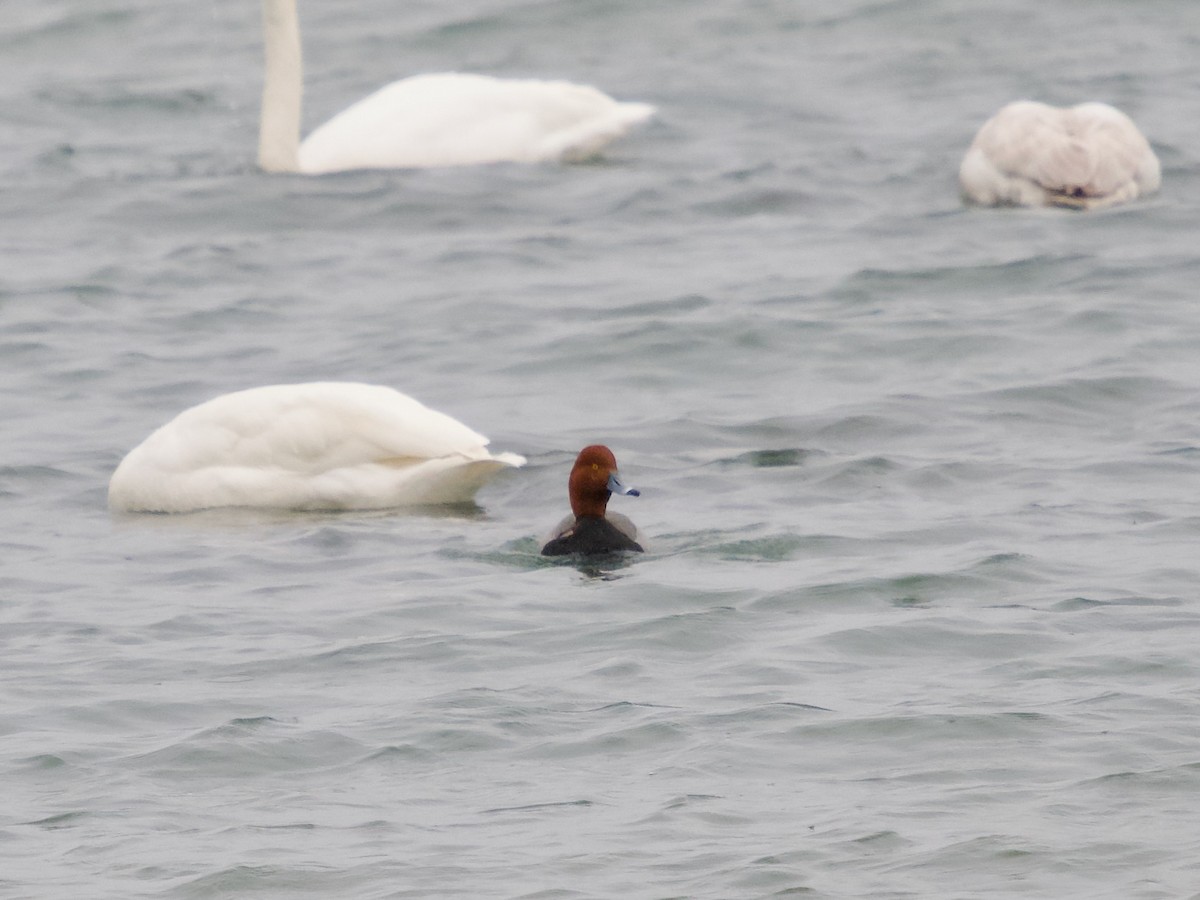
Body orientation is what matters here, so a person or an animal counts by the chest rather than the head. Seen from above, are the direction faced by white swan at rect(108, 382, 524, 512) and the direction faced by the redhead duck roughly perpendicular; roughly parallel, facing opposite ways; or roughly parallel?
roughly perpendicular

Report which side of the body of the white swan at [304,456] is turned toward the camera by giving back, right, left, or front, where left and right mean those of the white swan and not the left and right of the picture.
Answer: left

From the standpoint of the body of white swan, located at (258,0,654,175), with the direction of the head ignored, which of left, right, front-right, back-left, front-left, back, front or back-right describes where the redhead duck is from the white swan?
left

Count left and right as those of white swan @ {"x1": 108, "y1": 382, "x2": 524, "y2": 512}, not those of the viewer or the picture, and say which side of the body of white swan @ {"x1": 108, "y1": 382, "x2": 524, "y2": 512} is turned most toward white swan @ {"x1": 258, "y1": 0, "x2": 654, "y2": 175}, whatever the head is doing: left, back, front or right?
right

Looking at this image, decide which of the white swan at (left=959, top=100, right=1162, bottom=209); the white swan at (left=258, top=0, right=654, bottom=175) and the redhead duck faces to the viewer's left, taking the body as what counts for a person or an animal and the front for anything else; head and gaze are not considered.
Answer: the white swan at (left=258, top=0, right=654, bottom=175)

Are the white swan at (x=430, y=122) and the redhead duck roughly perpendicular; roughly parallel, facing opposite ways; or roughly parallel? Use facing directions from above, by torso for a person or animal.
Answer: roughly perpendicular

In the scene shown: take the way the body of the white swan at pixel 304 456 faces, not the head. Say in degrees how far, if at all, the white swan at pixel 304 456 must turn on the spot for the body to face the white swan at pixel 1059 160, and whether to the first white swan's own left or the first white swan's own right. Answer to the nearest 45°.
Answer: approximately 135° to the first white swan's own right

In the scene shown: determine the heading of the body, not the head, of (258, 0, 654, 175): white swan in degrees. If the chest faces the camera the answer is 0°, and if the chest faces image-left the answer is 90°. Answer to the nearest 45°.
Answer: approximately 90°

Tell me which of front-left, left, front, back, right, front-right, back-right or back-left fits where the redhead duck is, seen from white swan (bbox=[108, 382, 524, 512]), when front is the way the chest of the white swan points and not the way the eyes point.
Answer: back-left

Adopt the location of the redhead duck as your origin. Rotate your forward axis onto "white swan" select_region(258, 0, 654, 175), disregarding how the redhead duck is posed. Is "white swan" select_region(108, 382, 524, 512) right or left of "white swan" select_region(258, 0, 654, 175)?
left

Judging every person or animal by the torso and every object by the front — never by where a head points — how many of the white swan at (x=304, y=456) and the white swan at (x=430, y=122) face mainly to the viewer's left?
2
